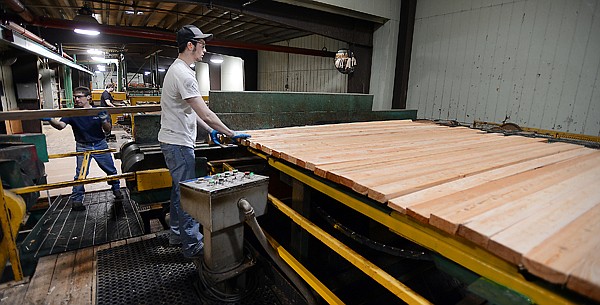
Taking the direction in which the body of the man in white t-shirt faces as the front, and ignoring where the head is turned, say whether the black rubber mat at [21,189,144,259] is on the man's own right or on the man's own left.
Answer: on the man's own left

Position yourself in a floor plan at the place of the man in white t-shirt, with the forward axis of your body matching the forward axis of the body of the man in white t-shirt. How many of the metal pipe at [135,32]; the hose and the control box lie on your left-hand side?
1

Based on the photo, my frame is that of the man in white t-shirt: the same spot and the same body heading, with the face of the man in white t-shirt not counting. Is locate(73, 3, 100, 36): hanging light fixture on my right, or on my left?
on my left

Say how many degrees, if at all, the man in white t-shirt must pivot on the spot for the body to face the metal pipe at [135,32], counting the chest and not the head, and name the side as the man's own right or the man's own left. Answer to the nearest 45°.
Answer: approximately 90° to the man's own left

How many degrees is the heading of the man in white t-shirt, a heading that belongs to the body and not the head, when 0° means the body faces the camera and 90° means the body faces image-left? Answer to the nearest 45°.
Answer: approximately 270°

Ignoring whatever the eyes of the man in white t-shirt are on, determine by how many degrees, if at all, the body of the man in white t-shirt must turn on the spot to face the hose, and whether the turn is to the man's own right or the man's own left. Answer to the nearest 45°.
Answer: approximately 45° to the man's own right

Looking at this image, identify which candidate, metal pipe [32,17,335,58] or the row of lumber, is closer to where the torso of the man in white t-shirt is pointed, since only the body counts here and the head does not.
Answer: the row of lumber

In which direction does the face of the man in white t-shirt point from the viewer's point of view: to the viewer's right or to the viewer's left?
to the viewer's right

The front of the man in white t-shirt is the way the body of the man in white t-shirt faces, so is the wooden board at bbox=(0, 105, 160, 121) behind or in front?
behind

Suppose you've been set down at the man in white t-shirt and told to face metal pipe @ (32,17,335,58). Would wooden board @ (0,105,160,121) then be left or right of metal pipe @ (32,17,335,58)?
left
